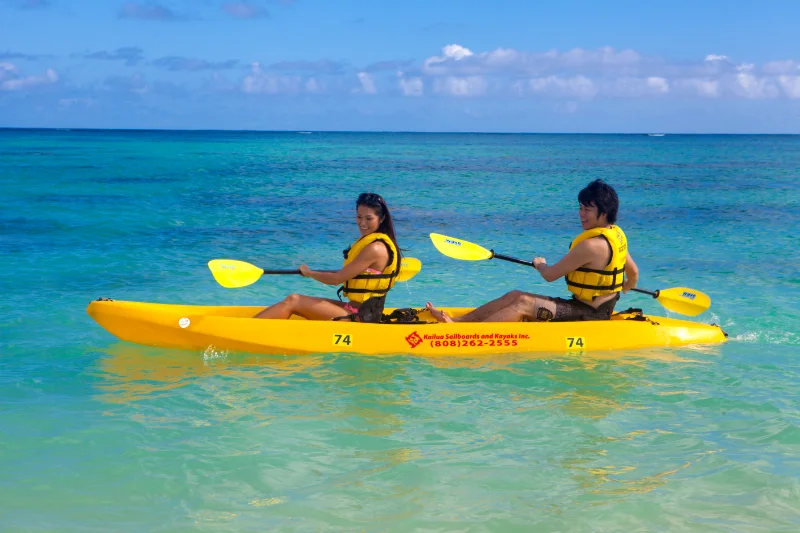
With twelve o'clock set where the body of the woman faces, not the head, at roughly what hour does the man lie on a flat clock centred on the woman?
The man is roughly at 6 o'clock from the woman.

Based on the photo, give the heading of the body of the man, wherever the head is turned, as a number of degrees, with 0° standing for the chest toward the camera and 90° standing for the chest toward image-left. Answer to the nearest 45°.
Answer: approximately 90°

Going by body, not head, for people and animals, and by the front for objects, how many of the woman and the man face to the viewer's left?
2
